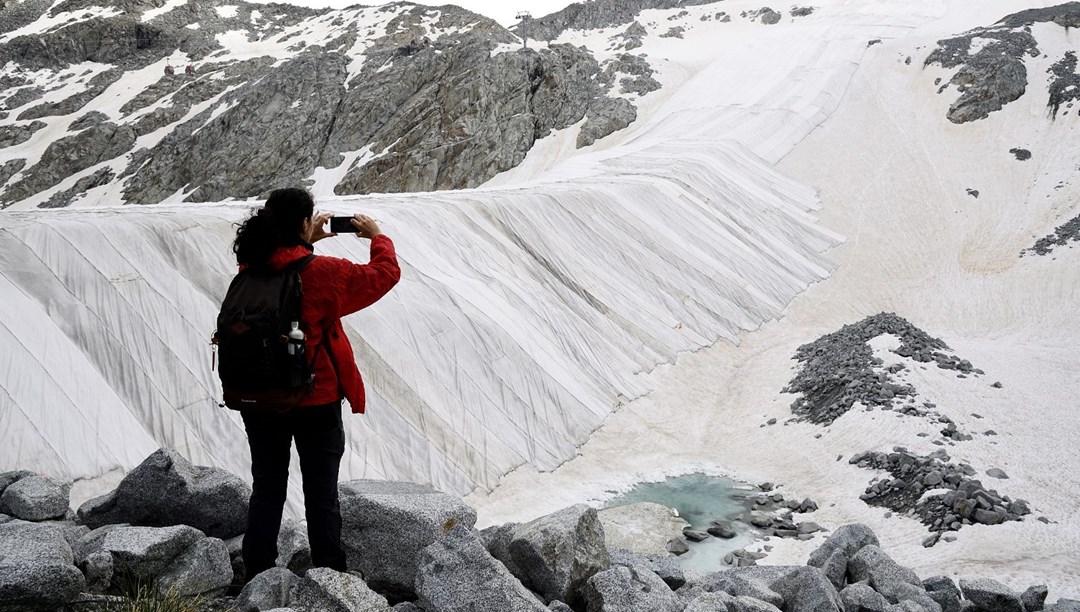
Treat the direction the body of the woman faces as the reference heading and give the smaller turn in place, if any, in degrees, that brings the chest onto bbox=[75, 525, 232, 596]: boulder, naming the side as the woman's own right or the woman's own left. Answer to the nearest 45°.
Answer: approximately 135° to the woman's own left

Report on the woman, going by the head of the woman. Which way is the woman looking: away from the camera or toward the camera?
away from the camera

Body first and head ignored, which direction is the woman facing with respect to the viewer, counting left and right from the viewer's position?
facing away from the viewer and to the right of the viewer

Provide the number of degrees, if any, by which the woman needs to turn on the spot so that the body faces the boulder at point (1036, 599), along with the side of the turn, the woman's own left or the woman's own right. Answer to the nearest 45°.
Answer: approximately 45° to the woman's own right

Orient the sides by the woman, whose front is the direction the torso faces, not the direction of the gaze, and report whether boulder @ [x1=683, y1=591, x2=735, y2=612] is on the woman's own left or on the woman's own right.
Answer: on the woman's own right

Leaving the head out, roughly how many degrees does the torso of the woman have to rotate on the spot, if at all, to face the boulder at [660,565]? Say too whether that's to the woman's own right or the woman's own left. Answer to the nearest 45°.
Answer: approximately 45° to the woman's own right

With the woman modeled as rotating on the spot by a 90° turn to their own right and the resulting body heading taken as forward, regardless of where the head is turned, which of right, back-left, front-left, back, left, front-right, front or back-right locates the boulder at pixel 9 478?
back

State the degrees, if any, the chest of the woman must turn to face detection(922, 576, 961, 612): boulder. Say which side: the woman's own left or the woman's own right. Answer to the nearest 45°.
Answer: approximately 45° to the woman's own right

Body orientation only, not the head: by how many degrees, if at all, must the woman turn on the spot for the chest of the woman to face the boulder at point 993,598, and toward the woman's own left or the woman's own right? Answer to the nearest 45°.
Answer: approximately 45° to the woman's own right

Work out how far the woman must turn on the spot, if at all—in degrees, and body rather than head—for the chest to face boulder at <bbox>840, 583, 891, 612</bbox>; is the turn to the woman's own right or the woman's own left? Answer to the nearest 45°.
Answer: approximately 45° to the woman's own right
